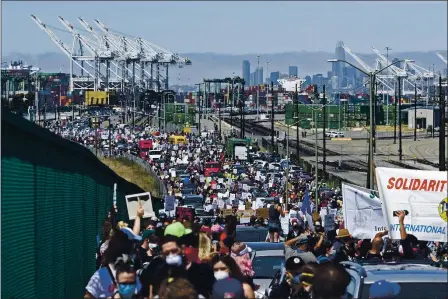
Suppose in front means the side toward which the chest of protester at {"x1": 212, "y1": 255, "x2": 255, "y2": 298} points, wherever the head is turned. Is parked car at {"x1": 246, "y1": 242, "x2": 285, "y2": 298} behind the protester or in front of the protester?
behind

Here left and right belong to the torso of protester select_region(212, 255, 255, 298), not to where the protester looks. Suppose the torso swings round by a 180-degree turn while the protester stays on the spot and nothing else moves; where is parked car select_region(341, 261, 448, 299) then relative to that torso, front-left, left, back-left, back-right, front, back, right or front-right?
front-right

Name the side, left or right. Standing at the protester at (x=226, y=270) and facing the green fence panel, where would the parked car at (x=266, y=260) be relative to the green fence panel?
right

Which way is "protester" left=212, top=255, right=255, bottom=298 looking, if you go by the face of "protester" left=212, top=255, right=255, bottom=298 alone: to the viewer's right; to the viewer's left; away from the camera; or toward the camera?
toward the camera

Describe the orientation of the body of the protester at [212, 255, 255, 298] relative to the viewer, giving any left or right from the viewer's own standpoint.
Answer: facing the viewer and to the left of the viewer

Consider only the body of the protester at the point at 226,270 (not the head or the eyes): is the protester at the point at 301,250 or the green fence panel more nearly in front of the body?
the green fence panel
